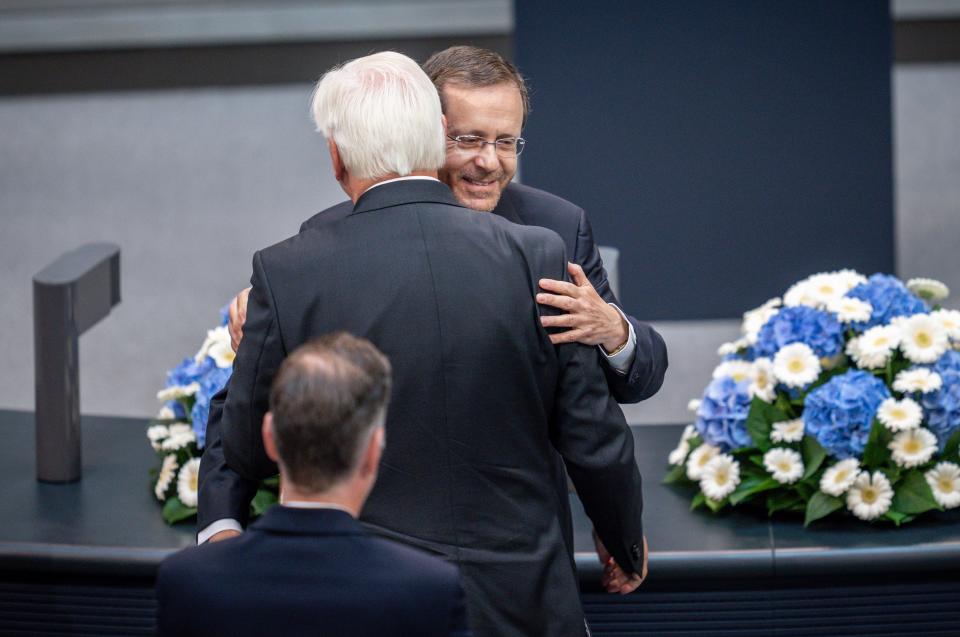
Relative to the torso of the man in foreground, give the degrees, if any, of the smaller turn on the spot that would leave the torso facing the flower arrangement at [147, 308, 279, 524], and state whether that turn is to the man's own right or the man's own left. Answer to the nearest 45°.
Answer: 0° — they already face it

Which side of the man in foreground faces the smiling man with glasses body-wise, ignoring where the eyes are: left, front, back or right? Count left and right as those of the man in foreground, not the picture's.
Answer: front

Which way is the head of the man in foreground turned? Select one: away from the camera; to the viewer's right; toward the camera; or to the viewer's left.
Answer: away from the camera

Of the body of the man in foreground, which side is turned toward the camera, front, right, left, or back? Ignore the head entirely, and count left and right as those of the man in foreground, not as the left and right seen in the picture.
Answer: back

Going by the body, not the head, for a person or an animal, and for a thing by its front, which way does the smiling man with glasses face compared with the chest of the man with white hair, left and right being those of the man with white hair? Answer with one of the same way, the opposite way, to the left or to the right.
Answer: the opposite way

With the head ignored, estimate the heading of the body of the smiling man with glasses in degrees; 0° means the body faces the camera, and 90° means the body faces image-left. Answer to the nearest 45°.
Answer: approximately 0°

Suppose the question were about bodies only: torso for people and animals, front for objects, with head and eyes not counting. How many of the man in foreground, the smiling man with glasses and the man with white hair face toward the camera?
1

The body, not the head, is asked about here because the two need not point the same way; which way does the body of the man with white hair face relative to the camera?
away from the camera

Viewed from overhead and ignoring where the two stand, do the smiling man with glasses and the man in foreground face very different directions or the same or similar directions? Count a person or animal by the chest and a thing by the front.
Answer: very different directions

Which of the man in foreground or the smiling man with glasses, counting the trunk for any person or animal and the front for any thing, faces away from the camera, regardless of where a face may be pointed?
the man in foreground
